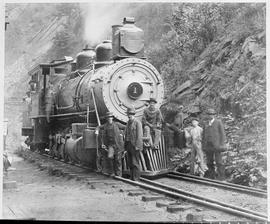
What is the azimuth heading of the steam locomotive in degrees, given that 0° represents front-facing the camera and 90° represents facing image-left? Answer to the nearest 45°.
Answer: approximately 315°

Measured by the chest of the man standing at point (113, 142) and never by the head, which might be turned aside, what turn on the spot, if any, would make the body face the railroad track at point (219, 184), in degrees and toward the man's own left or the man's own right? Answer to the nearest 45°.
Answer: approximately 45° to the man's own left

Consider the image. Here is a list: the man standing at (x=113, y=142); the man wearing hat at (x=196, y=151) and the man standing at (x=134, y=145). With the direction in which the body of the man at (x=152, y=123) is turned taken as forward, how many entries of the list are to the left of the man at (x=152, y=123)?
1

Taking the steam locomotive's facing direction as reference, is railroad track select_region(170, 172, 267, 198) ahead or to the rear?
ahead

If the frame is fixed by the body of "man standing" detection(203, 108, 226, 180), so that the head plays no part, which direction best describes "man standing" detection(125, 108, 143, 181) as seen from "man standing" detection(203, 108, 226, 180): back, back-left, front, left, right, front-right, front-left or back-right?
front-right

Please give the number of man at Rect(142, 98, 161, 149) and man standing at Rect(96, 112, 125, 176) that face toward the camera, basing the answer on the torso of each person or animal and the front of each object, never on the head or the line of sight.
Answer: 2

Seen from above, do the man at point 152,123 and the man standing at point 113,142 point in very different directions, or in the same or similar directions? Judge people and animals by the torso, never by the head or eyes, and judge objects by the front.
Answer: same or similar directions

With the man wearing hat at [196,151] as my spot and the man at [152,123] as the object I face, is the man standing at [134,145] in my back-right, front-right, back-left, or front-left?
front-left

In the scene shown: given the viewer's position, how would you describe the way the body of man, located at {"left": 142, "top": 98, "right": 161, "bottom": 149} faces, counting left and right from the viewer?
facing the viewer

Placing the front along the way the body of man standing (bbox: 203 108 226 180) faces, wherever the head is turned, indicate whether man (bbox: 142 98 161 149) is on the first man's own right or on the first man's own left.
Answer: on the first man's own right

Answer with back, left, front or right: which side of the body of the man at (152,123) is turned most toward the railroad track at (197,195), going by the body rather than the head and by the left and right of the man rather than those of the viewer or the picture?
front
